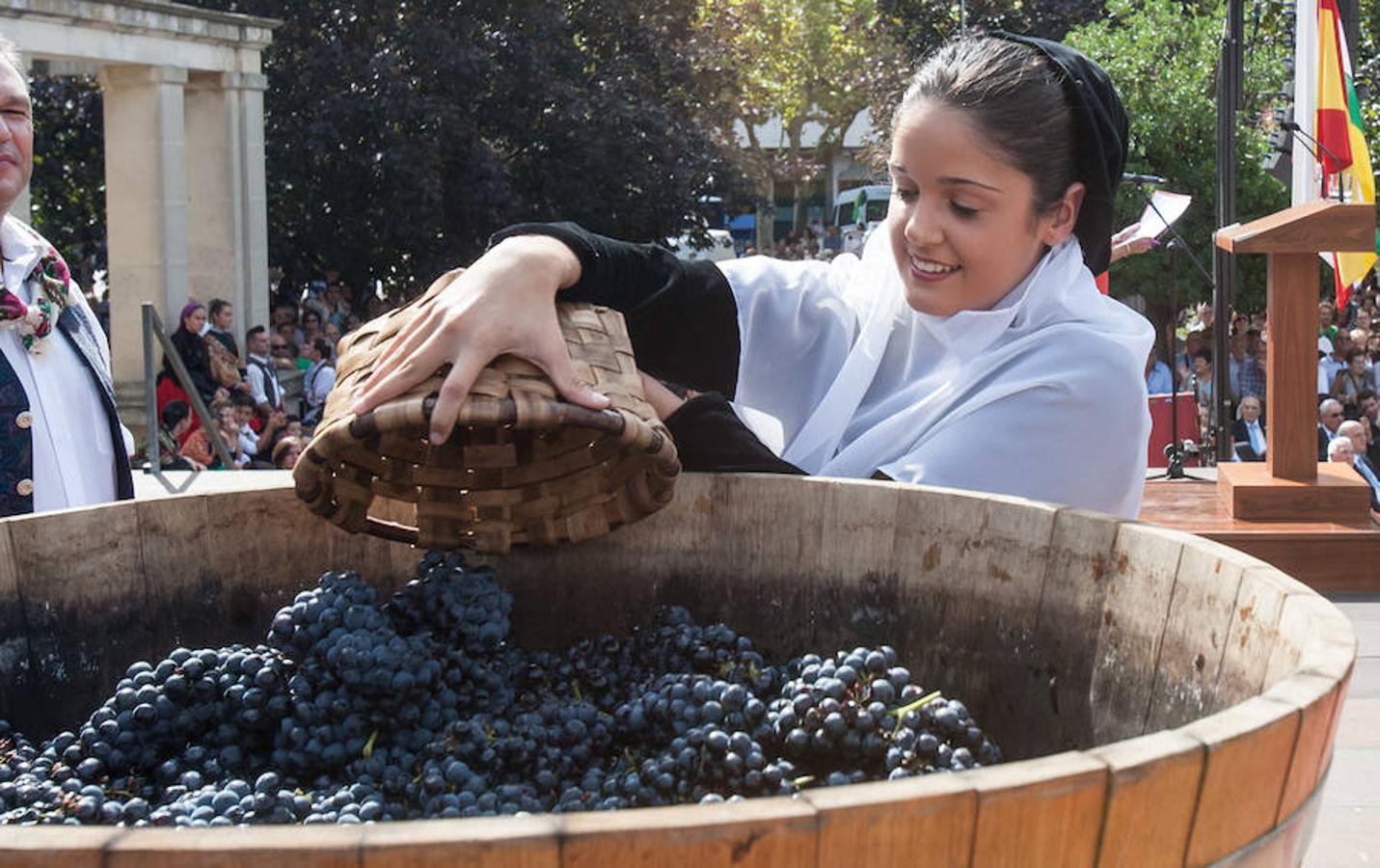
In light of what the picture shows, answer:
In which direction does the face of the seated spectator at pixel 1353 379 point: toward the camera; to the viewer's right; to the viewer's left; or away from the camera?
toward the camera

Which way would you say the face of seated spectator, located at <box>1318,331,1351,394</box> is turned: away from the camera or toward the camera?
toward the camera

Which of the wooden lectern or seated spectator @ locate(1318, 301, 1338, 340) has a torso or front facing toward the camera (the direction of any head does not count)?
the seated spectator

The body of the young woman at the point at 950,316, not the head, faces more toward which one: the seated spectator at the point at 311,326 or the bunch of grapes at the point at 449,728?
the bunch of grapes

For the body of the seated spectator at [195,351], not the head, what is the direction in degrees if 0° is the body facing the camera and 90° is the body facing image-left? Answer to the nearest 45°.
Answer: approximately 315°

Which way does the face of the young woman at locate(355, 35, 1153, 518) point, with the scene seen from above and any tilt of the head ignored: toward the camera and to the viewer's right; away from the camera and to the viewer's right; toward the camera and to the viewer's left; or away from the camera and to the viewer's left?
toward the camera and to the viewer's left

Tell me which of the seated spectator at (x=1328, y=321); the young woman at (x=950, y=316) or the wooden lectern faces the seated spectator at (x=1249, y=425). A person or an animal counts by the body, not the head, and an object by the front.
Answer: the seated spectator at (x=1328, y=321)

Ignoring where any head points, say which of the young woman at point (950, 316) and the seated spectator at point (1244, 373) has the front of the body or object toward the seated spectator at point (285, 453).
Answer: the seated spectator at point (1244, 373)

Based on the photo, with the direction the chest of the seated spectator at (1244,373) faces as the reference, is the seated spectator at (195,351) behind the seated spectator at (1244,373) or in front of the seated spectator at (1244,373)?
in front

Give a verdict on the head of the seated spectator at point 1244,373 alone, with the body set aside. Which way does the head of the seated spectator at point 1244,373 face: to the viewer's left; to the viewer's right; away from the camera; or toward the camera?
toward the camera

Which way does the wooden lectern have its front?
to the viewer's right

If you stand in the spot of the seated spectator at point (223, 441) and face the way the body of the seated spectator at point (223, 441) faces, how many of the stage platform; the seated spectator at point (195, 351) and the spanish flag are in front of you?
2

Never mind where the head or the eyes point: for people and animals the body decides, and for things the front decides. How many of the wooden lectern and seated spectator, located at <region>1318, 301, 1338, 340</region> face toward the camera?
1

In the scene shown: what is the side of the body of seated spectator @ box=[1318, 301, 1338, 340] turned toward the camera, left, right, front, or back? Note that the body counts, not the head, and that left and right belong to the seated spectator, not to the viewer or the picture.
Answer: front
